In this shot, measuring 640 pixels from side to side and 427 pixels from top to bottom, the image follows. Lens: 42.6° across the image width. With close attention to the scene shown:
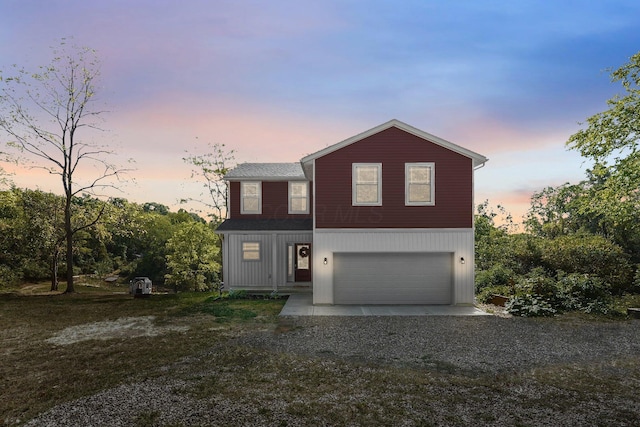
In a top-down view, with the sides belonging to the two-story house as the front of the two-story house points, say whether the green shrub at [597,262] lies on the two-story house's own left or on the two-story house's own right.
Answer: on the two-story house's own left

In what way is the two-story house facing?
toward the camera

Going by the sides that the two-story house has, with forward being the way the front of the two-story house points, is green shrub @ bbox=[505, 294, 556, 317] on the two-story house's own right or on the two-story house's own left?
on the two-story house's own left

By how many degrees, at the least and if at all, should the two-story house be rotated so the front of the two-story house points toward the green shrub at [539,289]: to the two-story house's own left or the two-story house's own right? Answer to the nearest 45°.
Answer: approximately 90° to the two-story house's own left

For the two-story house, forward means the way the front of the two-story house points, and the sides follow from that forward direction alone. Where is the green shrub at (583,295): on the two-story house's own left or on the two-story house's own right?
on the two-story house's own left
